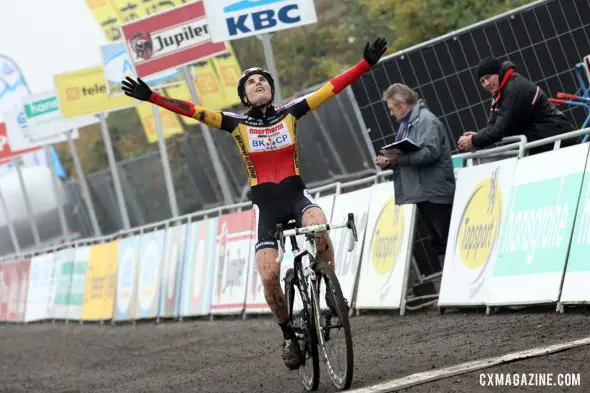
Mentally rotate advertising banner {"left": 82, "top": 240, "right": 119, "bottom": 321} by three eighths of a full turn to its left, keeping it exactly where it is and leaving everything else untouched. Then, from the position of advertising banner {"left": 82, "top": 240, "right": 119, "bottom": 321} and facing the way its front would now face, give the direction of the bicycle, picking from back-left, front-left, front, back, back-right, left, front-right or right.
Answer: right

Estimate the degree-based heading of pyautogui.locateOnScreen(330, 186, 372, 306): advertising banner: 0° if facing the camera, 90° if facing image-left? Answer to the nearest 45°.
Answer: approximately 45°

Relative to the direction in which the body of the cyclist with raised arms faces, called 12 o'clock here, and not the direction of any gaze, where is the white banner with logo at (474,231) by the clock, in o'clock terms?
The white banner with logo is roughly at 7 o'clock from the cyclist with raised arms.

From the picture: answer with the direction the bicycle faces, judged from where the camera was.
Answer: facing the viewer

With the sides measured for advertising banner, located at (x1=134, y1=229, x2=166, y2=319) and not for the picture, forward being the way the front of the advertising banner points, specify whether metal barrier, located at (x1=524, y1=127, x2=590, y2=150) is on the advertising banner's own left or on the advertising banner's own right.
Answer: on the advertising banner's own left

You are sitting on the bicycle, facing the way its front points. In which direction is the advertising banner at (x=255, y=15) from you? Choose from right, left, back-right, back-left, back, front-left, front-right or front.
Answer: back

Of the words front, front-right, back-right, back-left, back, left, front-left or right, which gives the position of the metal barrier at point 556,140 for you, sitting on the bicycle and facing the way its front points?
back-left

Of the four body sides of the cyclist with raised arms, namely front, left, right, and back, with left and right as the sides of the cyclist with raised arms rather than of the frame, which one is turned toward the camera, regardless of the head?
front

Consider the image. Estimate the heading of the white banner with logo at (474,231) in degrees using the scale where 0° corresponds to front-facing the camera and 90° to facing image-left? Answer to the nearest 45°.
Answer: approximately 45°

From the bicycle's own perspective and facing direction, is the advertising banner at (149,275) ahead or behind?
behind

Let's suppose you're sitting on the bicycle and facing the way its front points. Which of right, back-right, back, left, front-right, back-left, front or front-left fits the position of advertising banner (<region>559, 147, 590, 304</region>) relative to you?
back-left

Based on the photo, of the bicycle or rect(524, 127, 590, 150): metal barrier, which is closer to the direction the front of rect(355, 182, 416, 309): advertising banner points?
the bicycle

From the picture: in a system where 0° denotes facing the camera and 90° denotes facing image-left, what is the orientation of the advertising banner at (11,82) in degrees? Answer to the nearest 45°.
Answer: approximately 0°

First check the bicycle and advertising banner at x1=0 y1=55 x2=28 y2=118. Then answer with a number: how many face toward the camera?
2
